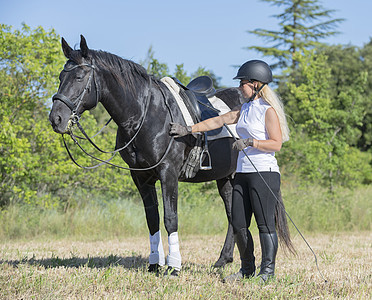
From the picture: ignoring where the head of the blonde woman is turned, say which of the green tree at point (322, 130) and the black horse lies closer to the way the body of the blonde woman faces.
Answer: the black horse

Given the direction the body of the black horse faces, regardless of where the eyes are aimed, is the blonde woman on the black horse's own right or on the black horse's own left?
on the black horse's own left

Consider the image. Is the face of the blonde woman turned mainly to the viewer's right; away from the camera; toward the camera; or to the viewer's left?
to the viewer's left

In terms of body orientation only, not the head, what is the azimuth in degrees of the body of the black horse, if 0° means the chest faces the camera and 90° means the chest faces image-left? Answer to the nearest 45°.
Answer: approximately 45°

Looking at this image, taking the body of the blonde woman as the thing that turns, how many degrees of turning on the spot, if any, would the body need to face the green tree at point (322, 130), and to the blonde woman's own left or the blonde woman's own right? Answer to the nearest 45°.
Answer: approximately 135° to the blonde woman's own right

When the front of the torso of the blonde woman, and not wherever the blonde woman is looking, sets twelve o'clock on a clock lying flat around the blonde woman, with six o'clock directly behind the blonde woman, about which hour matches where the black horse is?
The black horse is roughly at 2 o'clock from the blonde woman.

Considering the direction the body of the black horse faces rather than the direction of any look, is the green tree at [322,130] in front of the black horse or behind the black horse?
behind
